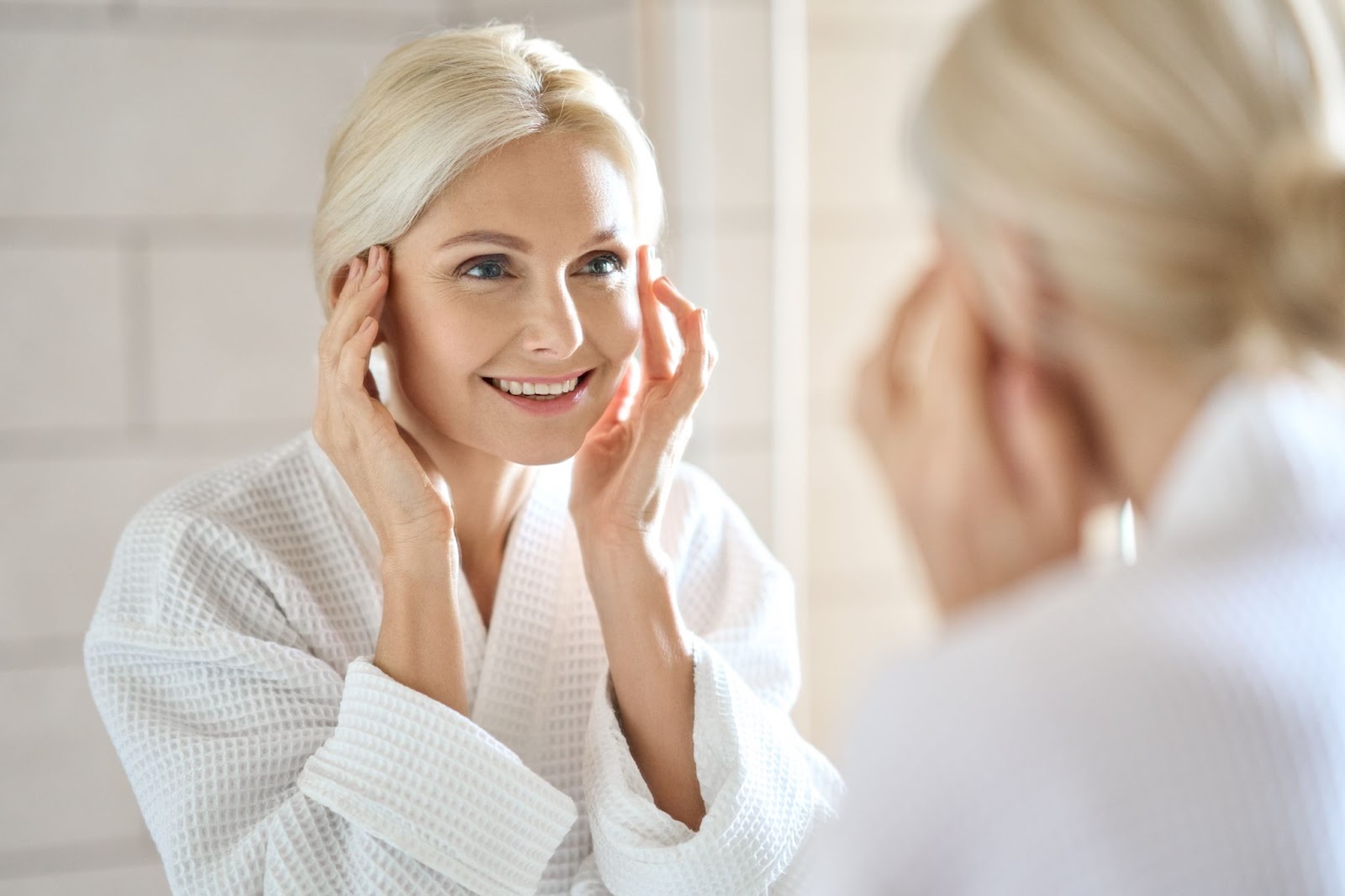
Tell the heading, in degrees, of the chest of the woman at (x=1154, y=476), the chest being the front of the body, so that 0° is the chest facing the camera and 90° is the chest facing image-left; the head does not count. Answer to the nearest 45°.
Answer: approximately 135°

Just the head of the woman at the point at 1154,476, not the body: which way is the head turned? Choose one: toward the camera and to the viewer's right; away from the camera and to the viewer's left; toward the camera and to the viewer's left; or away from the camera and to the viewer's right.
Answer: away from the camera and to the viewer's left
